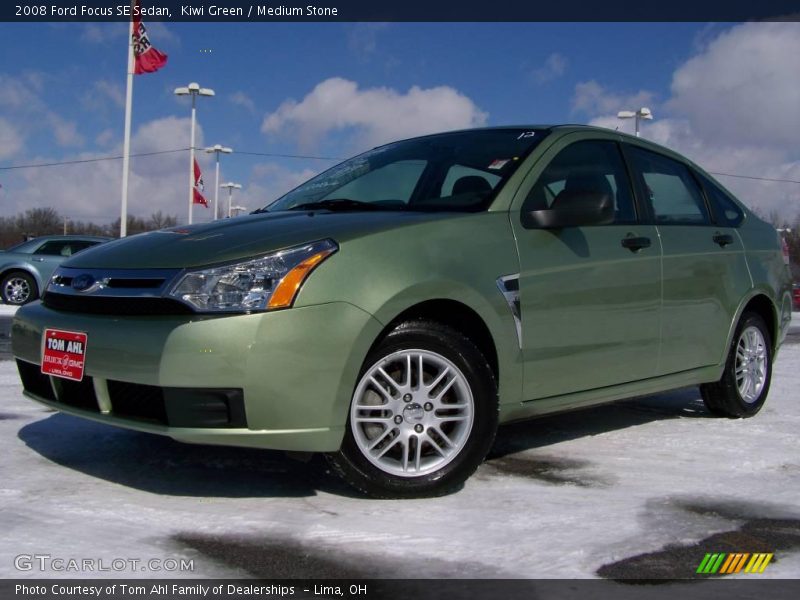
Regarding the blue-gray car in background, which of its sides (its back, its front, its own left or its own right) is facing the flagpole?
left

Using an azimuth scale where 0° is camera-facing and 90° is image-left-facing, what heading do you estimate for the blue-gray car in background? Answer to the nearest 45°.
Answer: approximately 270°

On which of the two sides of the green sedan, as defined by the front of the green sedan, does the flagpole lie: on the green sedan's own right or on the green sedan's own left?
on the green sedan's own right

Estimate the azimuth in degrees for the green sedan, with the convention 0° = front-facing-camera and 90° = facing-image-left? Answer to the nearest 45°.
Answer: approximately 45°

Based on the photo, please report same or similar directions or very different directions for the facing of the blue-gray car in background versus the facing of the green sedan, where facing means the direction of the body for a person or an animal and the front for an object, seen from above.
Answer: very different directions

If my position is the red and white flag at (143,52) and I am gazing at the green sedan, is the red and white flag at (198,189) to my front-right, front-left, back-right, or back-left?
back-left

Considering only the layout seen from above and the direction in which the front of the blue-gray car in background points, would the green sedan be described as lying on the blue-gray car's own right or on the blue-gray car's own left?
on the blue-gray car's own right

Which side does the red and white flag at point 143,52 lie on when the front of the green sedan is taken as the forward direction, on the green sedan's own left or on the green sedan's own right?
on the green sedan's own right

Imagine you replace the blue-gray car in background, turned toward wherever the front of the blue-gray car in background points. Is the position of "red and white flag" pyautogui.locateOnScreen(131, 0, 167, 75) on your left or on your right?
on your left

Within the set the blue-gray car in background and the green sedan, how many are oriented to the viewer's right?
1
